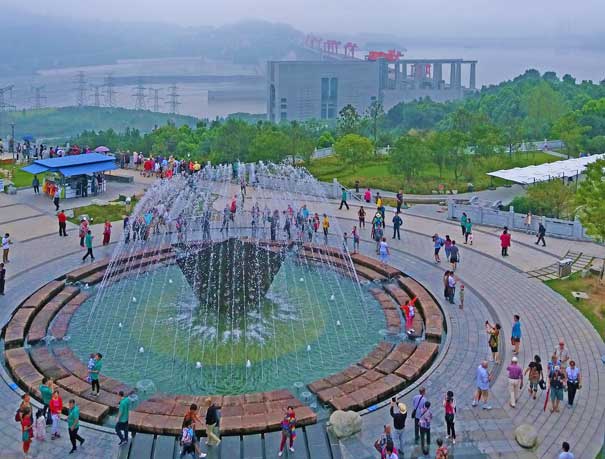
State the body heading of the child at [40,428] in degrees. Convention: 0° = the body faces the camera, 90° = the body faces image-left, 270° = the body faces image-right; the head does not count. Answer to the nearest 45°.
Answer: approximately 180°

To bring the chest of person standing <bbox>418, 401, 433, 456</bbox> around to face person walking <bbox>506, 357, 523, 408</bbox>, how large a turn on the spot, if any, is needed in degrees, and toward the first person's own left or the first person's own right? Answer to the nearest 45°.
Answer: approximately 45° to the first person's own right

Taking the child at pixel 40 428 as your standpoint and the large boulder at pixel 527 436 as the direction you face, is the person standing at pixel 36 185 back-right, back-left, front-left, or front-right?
back-left

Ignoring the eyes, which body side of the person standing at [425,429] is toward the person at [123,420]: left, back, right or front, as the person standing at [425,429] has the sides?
left

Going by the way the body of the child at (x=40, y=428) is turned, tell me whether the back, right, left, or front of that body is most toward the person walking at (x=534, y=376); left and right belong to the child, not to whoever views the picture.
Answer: right
